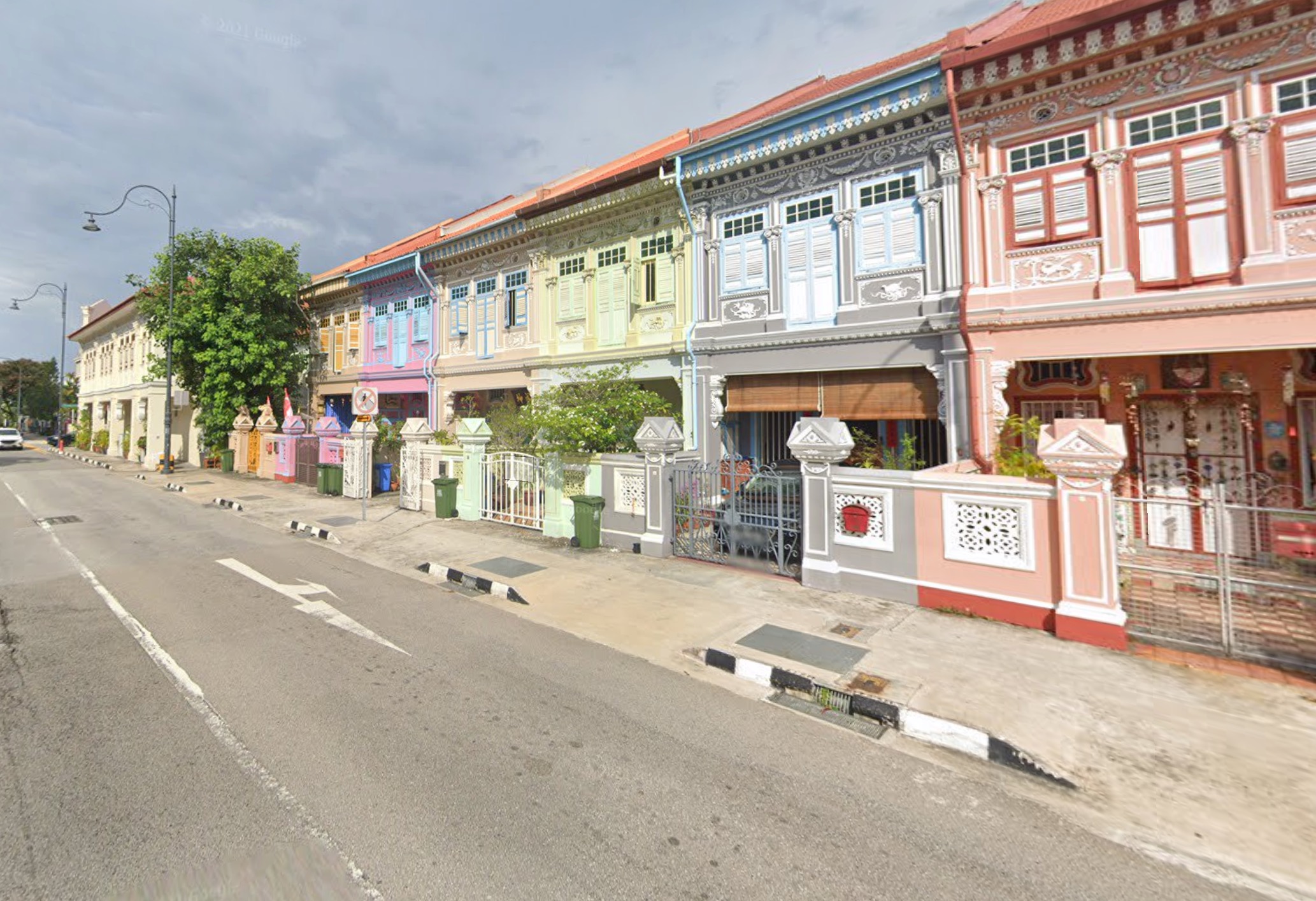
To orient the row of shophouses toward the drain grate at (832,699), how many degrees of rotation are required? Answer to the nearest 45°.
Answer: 0° — it already faces it

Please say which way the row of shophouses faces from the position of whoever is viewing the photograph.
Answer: facing the viewer and to the left of the viewer

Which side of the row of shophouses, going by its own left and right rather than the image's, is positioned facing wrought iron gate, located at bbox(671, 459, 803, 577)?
front

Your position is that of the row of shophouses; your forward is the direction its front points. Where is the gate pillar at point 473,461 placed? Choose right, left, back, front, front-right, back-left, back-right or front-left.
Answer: front-right

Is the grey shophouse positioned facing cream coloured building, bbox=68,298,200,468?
no

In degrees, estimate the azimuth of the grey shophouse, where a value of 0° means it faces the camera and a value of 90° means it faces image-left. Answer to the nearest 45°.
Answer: approximately 45°

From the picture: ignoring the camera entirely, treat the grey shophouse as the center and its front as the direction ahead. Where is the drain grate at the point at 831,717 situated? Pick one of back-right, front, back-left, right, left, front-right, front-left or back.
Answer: front-left

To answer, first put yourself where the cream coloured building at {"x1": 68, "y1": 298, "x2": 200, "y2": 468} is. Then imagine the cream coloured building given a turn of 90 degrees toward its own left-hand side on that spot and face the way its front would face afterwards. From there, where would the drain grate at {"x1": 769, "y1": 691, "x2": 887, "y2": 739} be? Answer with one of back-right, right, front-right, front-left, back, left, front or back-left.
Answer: front-right

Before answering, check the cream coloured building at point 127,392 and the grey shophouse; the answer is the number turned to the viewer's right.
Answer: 0

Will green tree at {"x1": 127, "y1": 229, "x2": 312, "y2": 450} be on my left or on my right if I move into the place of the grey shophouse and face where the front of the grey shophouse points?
on my right

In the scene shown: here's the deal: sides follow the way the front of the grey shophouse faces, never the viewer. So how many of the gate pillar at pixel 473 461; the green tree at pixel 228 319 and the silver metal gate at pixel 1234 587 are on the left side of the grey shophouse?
1

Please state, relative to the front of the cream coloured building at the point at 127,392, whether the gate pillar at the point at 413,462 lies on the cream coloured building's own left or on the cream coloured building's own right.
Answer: on the cream coloured building's own left

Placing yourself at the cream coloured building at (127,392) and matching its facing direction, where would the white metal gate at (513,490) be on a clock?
The white metal gate is roughly at 10 o'clock from the cream coloured building.

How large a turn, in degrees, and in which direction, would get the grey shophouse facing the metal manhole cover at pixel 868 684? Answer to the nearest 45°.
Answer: approximately 45° to its left

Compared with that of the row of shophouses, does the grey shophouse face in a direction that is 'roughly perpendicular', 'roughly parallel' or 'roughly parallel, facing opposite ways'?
roughly parallel
